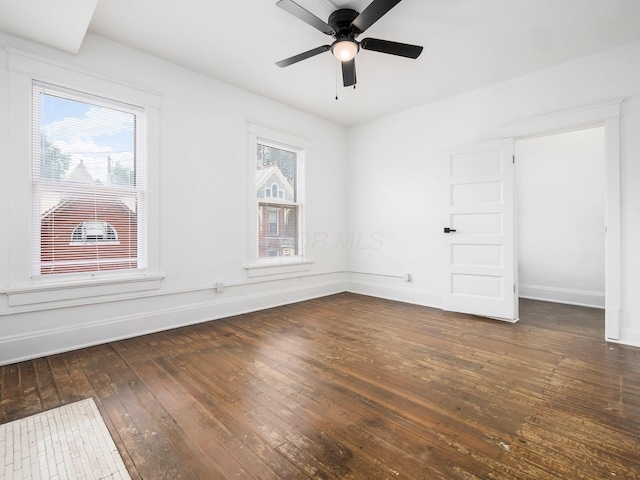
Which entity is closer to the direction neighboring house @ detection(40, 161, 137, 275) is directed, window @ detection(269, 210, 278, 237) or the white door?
the white door

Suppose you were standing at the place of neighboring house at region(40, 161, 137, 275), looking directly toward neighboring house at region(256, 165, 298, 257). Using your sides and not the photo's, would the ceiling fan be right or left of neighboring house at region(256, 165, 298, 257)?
right

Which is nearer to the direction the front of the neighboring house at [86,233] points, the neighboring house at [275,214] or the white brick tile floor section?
the white brick tile floor section

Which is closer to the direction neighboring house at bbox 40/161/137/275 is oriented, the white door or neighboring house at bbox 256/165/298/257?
the white door

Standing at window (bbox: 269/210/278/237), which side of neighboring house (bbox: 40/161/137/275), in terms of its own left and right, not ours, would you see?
left

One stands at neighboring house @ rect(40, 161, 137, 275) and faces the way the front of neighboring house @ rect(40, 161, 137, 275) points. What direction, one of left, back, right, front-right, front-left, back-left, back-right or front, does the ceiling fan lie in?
front-left

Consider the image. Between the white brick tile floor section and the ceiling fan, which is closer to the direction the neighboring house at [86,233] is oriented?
the white brick tile floor section

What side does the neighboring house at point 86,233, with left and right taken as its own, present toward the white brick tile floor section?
front

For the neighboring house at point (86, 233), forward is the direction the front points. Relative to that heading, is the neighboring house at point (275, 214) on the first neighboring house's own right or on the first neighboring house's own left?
on the first neighboring house's own left
